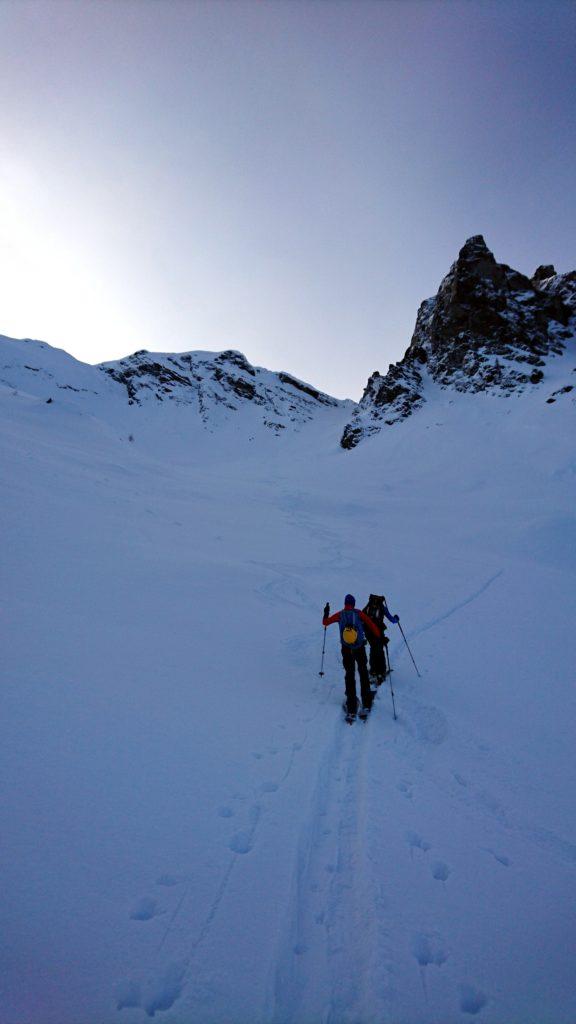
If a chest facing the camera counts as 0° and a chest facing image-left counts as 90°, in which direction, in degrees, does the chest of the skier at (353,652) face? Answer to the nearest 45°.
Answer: approximately 180°

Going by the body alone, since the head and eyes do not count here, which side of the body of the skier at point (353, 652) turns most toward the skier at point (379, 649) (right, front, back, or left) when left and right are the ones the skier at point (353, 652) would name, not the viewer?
front
